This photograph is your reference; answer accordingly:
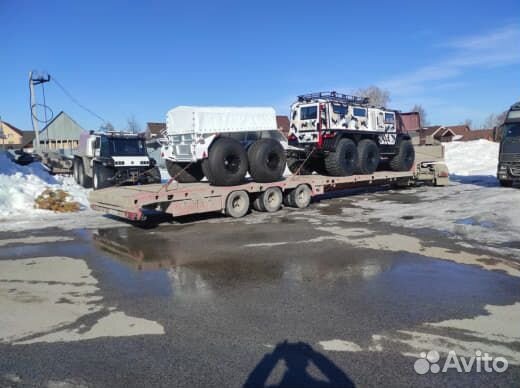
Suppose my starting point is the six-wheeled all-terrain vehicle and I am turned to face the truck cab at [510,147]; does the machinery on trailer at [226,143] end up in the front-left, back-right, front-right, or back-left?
back-right

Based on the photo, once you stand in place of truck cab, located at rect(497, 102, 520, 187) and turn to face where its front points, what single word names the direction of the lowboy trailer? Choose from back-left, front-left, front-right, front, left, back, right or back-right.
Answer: front-right

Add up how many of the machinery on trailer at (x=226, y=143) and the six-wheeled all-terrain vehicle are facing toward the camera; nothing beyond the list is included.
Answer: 0

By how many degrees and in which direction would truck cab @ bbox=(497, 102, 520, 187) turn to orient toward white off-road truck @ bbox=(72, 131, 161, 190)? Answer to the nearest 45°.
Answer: approximately 45° to its right

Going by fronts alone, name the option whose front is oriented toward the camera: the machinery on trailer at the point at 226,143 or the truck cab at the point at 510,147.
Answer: the truck cab

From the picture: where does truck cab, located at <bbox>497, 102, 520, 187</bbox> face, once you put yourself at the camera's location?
facing the viewer

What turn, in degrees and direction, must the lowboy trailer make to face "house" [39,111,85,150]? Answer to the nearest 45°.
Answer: approximately 90° to its left

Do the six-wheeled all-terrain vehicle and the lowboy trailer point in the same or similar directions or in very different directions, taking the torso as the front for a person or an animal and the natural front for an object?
same or similar directions

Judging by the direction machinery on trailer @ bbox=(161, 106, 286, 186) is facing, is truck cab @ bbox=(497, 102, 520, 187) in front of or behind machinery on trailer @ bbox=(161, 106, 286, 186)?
in front
